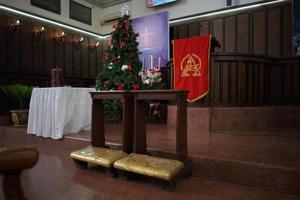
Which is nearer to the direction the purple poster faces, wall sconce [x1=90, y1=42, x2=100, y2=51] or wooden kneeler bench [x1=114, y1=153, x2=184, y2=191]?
the wooden kneeler bench

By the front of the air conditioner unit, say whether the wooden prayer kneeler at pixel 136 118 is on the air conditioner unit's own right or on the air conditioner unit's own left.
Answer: on the air conditioner unit's own left

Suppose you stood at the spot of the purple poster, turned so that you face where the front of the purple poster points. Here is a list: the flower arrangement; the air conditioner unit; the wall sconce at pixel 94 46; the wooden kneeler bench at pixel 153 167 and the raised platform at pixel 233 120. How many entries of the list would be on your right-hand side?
2

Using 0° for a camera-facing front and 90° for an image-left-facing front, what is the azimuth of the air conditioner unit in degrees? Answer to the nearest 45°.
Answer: approximately 45°

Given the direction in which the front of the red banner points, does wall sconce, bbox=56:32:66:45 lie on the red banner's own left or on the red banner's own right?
on the red banner's own right

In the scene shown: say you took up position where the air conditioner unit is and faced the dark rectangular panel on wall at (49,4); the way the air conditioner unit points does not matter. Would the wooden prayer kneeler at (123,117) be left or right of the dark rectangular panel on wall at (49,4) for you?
left

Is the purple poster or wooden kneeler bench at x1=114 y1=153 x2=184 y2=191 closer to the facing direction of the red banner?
the wooden kneeler bench

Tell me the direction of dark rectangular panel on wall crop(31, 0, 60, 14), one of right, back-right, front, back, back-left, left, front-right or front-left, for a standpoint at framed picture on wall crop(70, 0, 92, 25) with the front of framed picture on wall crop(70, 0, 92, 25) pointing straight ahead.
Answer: right

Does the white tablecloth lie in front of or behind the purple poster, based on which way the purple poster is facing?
in front

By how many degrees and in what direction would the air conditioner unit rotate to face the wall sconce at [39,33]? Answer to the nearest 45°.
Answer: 0° — it already faces it

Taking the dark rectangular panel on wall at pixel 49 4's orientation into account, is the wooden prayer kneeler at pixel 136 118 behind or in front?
in front
